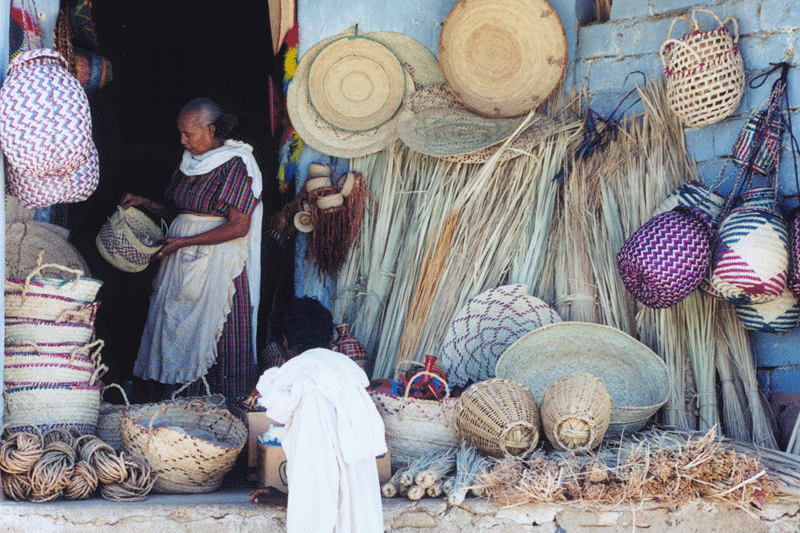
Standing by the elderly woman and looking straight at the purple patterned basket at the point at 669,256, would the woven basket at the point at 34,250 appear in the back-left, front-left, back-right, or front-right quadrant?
back-right

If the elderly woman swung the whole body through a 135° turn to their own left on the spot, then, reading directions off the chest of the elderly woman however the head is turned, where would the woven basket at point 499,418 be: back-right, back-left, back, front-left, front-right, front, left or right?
front-right

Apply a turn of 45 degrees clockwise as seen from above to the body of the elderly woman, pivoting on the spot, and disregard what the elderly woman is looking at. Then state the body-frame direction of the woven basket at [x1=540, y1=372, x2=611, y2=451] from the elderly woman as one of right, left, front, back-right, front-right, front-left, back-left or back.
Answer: back-left

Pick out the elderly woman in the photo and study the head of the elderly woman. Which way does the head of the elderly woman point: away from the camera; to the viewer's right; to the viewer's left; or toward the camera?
to the viewer's left

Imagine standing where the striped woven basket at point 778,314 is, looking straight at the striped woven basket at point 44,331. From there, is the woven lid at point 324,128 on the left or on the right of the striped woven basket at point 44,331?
right

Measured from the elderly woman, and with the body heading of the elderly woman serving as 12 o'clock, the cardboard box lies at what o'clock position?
The cardboard box is roughly at 10 o'clock from the elderly woman.

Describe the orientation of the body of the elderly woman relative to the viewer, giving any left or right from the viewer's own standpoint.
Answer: facing the viewer and to the left of the viewer

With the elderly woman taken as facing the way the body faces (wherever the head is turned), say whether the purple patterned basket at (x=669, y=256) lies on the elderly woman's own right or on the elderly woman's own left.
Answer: on the elderly woman's own left

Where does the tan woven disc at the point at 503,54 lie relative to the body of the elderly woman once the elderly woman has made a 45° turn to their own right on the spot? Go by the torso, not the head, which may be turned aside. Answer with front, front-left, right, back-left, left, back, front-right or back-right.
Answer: back

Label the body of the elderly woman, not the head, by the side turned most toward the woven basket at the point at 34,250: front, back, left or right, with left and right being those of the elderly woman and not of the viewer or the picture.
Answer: front
